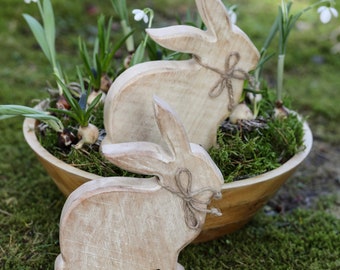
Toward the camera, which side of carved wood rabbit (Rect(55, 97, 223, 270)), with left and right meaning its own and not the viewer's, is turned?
right

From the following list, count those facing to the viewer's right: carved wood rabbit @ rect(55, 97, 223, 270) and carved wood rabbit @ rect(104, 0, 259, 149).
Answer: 2

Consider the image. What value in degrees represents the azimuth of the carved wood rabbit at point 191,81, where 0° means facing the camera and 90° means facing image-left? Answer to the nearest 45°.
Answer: approximately 270°
